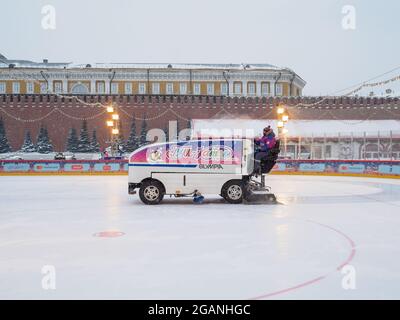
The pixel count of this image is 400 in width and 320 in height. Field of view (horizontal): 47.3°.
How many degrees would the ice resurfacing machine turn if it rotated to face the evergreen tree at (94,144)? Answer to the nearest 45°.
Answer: approximately 90° to its right

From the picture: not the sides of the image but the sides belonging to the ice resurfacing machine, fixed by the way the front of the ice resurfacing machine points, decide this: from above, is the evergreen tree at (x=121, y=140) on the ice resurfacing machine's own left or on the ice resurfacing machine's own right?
on the ice resurfacing machine's own right

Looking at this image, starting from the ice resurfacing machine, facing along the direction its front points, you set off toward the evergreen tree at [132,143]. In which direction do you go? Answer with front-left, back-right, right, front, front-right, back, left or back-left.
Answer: right

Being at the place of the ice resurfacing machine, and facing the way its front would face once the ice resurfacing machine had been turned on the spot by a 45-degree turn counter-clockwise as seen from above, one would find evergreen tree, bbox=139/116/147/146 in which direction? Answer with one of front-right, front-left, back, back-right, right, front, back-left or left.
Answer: back-right

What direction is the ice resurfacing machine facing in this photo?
to the viewer's left

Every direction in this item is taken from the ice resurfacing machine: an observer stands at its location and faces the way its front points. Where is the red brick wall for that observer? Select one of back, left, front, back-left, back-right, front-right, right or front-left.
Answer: right

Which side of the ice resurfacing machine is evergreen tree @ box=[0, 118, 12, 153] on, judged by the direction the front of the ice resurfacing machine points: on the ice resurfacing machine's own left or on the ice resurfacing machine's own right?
on the ice resurfacing machine's own right

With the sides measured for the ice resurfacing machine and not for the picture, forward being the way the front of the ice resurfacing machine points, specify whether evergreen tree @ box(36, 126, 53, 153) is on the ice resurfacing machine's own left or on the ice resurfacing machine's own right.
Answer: on the ice resurfacing machine's own right

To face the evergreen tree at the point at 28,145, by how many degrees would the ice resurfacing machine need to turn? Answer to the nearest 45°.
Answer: approximately 45° to its right
